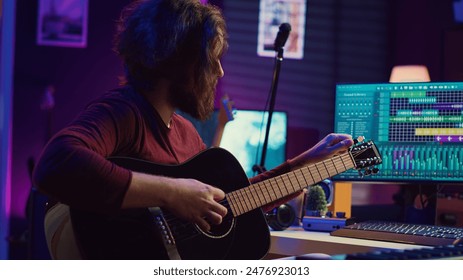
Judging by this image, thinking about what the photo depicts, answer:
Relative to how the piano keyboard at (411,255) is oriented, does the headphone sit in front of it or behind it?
behind

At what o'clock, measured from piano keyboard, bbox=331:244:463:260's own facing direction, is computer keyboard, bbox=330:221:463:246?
computer keyboard, bbox=330:221:463:246 is roughly at 6 o'clock from piano keyboard, bbox=331:244:463:260.

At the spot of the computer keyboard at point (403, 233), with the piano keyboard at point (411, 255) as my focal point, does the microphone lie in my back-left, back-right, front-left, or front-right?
back-right

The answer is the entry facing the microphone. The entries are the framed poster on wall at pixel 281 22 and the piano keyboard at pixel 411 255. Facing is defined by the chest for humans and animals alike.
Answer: the framed poster on wall

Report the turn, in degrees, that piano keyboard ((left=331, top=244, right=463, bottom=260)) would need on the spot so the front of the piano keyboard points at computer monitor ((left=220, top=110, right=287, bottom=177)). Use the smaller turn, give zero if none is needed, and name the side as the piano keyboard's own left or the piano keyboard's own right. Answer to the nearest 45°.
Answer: approximately 180°

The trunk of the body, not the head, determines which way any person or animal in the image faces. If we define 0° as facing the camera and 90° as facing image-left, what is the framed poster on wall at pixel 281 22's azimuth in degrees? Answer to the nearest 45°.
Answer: approximately 0°

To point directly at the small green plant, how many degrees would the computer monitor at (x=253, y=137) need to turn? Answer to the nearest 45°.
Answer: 0° — it already faces it

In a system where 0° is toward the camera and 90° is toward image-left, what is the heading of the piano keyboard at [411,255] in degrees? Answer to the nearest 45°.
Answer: approximately 0°

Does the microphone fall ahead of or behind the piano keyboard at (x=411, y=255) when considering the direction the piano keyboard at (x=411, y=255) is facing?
behind

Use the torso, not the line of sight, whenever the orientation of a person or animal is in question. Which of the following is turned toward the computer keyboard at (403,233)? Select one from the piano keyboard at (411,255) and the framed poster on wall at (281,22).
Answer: the framed poster on wall

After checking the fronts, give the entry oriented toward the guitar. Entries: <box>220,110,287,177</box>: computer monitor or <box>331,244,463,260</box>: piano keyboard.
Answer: the computer monitor

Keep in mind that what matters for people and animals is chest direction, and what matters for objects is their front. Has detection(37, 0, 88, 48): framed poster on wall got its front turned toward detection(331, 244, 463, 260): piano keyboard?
yes

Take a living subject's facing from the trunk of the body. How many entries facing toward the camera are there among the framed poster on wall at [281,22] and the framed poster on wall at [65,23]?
2
